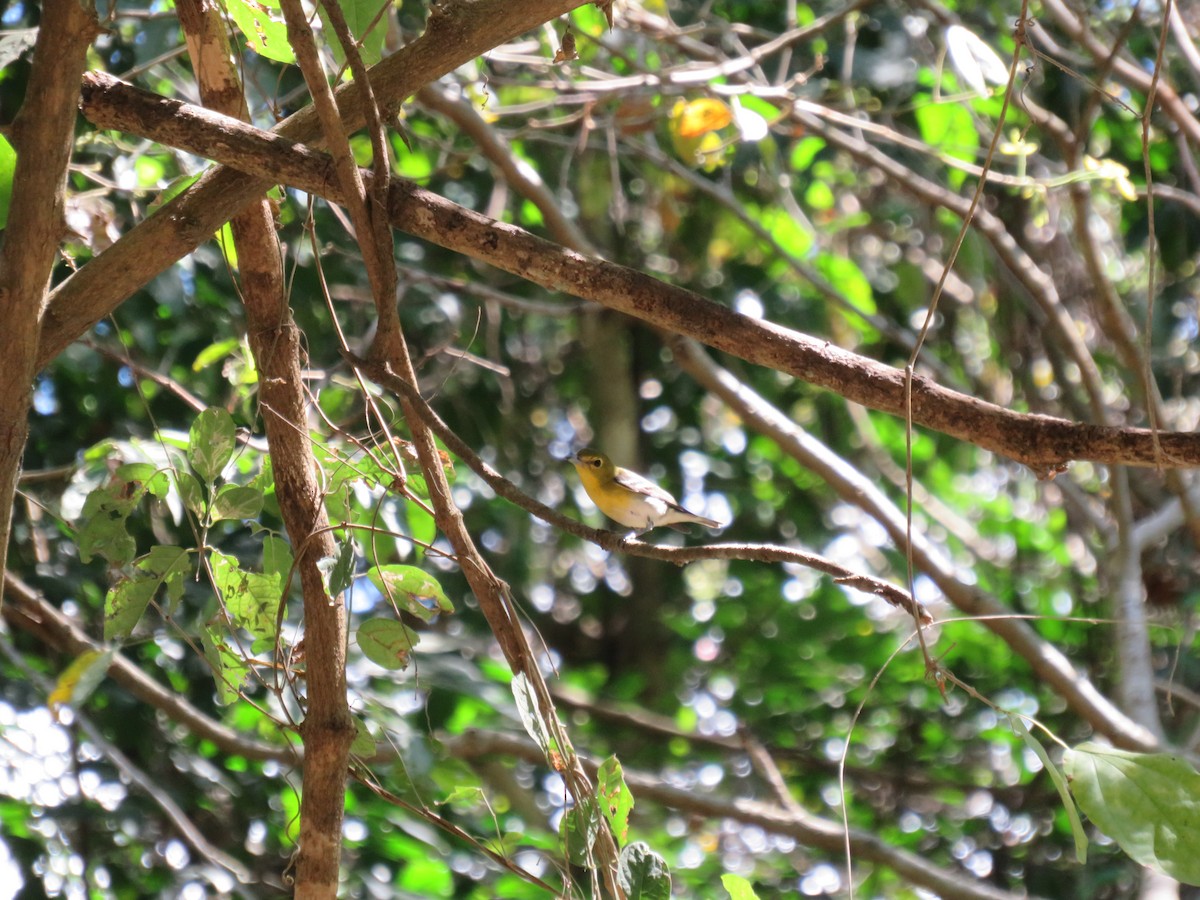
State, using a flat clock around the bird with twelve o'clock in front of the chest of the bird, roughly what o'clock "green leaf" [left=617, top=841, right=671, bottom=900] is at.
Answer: The green leaf is roughly at 9 o'clock from the bird.

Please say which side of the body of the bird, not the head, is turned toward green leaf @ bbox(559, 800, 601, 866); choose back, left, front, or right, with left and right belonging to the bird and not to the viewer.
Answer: left

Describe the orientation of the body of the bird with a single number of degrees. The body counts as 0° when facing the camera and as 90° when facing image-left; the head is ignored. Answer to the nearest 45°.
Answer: approximately 90°
